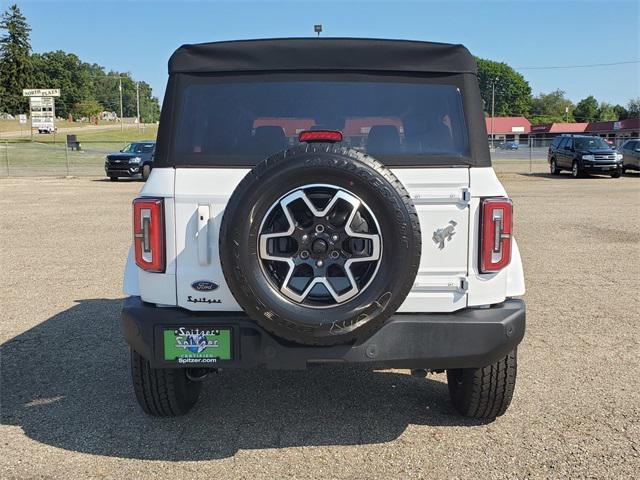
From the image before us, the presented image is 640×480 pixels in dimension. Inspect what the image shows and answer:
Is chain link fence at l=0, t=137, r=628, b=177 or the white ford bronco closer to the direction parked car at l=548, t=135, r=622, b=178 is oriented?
the white ford bronco

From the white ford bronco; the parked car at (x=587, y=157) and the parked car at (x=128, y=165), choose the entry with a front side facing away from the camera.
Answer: the white ford bronco

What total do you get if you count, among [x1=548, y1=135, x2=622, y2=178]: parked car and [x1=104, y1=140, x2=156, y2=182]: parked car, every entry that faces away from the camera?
0

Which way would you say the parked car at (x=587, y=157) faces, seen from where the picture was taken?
facing the viewer and to the right of the viewer

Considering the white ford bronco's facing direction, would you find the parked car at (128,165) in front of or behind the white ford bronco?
in front

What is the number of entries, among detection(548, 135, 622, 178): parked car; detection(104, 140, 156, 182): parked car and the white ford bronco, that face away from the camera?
1

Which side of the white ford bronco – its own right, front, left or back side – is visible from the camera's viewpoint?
back

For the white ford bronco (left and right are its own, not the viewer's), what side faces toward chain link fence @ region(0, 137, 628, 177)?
front

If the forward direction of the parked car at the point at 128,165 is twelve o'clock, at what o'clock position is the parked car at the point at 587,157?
the parked car at the point at 587,157 is roughly at 8 o'clock from the parked car at the point at 128,165.

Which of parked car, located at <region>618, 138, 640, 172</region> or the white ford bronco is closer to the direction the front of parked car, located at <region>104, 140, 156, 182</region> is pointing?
the white ford bronco

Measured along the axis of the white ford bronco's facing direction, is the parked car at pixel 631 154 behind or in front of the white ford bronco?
in front

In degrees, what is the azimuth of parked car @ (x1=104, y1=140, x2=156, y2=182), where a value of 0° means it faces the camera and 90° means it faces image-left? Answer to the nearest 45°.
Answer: approximately 45°

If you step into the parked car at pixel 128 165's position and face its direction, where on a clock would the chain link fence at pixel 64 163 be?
The chain link fence is roughly at 4 o'clock from the parked car.

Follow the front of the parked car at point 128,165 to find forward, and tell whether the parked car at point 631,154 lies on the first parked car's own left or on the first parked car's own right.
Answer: on the first parked car's own left
